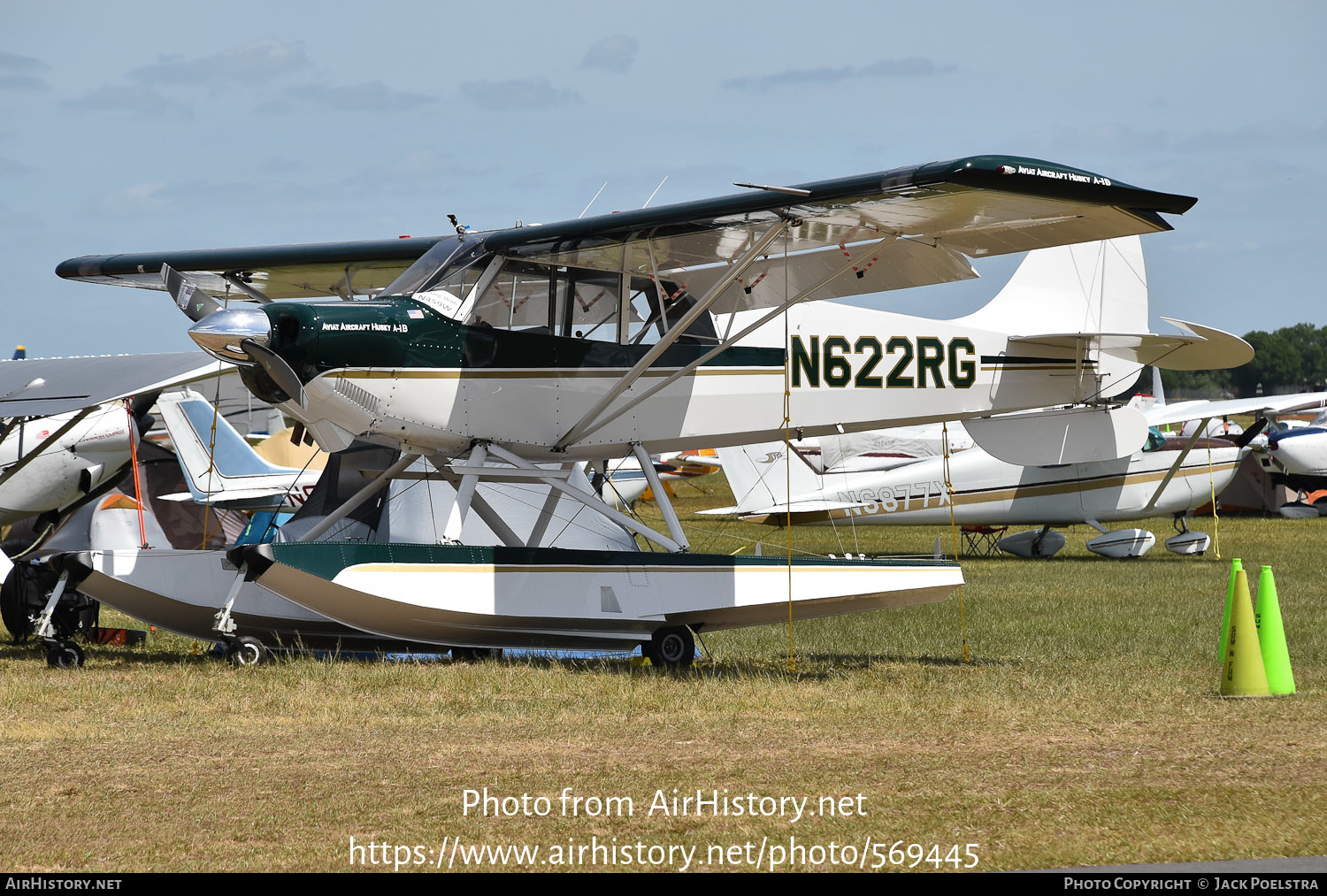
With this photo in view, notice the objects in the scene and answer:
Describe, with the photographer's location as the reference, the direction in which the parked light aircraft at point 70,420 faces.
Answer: facing away from the viewer and to the right of the viewer

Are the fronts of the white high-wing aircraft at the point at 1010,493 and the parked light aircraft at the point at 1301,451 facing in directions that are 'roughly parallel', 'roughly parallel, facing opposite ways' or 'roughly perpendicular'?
roughly parallel, facing opposite ways

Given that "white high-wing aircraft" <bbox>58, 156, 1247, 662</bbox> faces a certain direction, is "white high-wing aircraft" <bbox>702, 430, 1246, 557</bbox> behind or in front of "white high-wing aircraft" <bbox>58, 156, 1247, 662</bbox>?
behind

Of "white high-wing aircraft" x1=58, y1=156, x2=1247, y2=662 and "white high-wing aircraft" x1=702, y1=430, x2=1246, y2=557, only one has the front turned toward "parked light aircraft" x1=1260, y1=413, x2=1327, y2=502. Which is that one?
"white high-wing aircraft" x1=702, y1=430, x2=1246, y2=557

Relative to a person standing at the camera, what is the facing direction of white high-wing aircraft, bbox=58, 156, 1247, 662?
facing the viewer and to the left of the viewer

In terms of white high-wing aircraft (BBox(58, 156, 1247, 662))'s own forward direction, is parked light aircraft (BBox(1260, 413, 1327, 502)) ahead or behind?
behind

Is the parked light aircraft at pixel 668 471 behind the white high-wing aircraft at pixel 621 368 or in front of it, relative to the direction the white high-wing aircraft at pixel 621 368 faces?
behind
